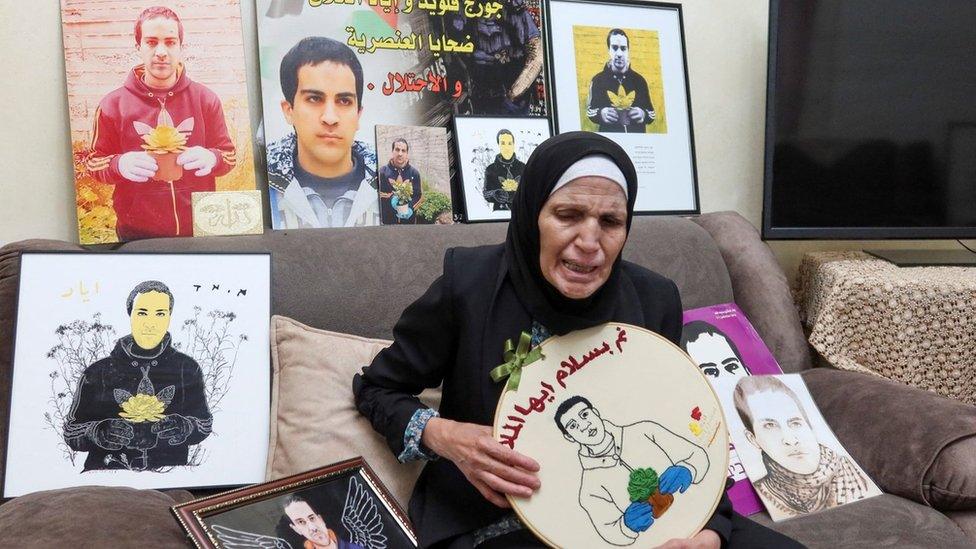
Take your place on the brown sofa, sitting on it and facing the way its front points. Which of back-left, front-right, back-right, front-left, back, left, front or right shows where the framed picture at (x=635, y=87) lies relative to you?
back

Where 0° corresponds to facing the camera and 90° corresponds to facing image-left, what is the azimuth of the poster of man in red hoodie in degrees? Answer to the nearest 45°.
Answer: approximately 0°

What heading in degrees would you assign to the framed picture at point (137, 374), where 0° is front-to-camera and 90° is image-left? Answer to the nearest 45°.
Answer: approximately 0°
